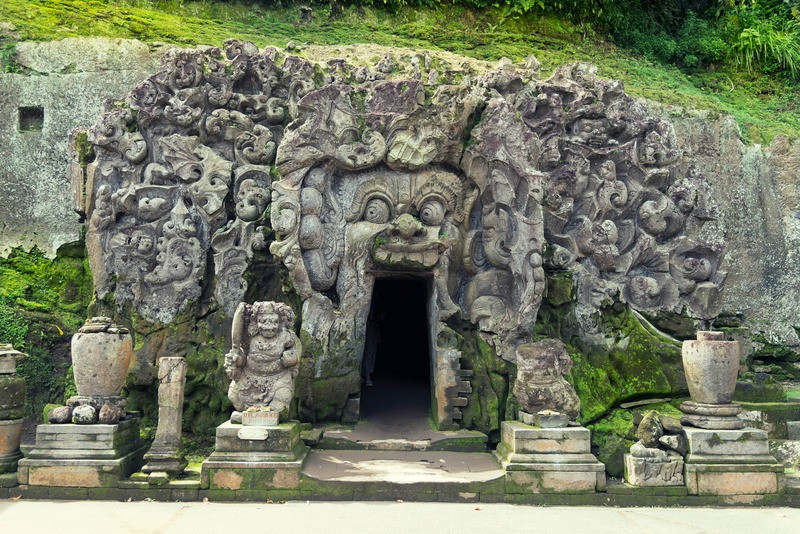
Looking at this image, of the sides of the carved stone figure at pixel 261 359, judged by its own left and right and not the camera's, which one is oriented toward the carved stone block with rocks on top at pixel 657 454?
left

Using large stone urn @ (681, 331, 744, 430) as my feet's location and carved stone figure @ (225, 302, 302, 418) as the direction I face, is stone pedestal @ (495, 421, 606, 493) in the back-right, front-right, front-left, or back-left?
front-left

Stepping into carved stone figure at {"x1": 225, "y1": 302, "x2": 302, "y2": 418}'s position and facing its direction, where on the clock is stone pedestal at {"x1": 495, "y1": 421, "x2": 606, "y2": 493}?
The stone pedestal is roughly at 10 o'clock from the carved stone figure.

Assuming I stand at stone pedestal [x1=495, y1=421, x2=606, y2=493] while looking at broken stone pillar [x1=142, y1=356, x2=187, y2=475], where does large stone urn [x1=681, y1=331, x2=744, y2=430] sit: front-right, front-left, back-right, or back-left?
back-right

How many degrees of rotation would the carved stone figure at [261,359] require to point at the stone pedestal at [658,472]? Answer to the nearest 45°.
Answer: approximately 90° to its left

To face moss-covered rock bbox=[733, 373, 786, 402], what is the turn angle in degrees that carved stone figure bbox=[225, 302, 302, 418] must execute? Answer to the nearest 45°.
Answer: approximately 90° to its left

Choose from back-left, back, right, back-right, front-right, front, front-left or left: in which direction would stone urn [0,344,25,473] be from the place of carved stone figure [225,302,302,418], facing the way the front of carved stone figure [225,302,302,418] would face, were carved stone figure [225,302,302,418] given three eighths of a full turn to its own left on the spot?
back-left

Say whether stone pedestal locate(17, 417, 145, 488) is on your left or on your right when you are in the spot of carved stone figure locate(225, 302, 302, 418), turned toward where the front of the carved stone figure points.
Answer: on your right

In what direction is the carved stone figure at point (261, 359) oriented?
toward the camera

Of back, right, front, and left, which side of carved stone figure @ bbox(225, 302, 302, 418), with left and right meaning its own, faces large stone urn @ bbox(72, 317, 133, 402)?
right
